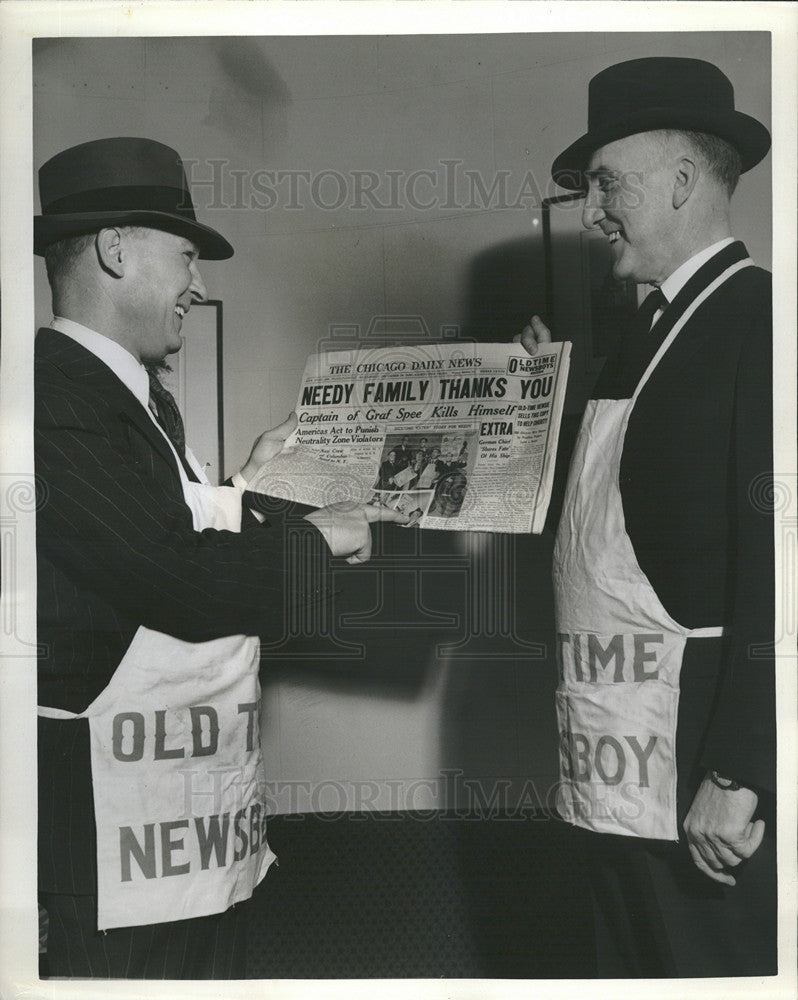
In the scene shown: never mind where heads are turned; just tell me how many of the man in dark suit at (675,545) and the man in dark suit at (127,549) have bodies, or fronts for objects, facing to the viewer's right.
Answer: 1

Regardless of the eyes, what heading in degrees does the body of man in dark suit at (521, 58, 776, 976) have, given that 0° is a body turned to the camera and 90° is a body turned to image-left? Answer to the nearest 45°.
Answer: approximately 90°

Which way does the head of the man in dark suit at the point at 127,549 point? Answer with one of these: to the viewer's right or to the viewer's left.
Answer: to the viewer's right

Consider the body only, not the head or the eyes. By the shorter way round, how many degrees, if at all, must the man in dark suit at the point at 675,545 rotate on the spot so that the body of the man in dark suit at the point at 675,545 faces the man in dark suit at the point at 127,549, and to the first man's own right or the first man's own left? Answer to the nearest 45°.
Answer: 0° — they already face them

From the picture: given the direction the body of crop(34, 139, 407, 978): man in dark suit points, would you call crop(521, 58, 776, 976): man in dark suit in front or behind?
in front

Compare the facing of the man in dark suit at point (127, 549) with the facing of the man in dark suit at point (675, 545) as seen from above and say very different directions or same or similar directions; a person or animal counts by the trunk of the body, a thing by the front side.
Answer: very different directions

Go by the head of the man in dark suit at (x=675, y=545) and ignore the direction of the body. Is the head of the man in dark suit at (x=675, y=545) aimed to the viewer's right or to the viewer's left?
to the viewer's left

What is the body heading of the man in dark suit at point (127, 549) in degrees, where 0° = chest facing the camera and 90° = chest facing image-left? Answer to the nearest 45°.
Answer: approximately 270°
